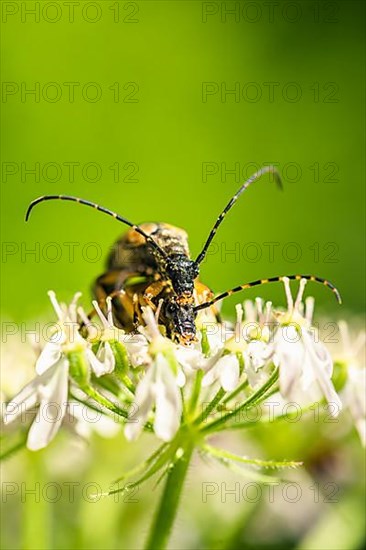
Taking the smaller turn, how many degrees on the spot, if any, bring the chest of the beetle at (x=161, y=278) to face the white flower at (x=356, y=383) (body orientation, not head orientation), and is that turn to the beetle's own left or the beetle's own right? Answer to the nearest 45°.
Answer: approximately 45° to the beetle's own left

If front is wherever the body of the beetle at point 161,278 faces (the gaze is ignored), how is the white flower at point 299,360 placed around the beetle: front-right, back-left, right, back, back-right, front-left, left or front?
front

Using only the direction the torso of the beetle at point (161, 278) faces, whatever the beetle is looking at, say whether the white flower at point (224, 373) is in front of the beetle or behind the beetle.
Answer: in front

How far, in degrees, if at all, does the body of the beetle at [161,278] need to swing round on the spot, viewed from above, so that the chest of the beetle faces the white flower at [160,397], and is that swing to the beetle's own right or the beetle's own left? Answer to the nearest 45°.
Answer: approximately 45° to the beetle's own right
